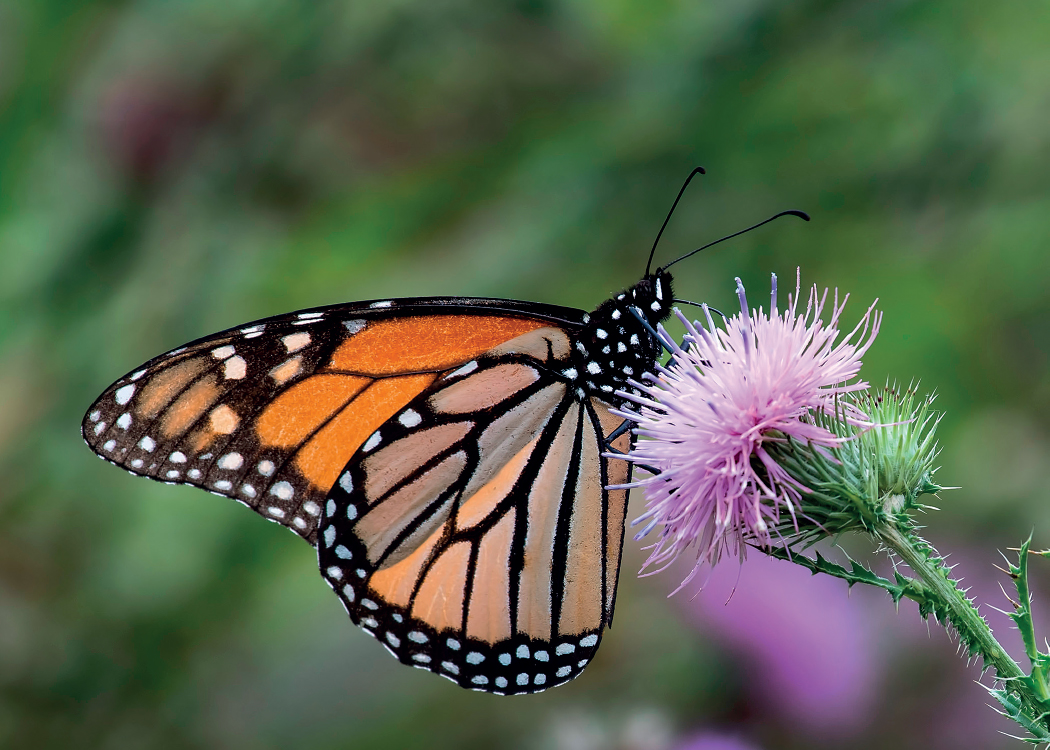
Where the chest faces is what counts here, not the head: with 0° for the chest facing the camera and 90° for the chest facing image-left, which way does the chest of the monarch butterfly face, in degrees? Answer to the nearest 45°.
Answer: approximately 270°

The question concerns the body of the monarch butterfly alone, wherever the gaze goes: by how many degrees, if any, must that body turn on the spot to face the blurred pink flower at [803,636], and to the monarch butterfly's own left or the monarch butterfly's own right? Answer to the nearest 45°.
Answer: approximately 45° to the monarch butterfly's own left
